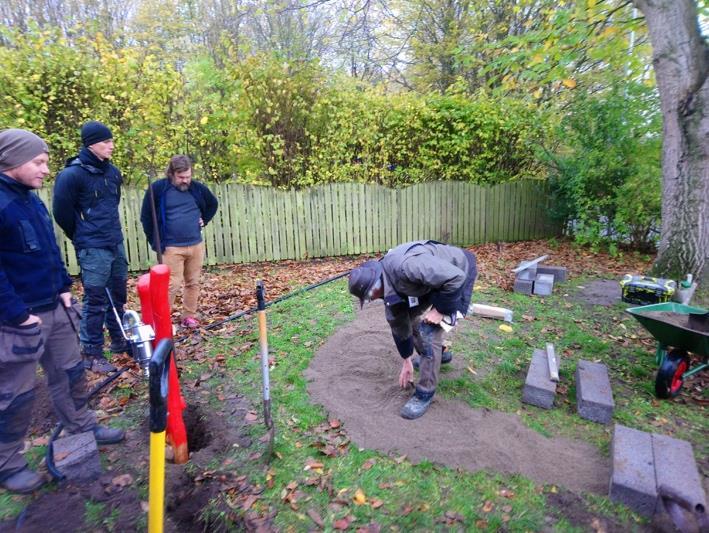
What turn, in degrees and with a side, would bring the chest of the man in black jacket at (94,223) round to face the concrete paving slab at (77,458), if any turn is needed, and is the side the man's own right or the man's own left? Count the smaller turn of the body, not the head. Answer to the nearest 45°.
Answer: approximately 45° to the man's own right

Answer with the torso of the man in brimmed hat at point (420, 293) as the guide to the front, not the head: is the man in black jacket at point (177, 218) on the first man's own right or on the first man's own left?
on the first man's own right

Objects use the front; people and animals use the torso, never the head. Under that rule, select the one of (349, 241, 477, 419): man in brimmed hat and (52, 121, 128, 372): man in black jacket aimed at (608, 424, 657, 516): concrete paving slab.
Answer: the man in black jacket

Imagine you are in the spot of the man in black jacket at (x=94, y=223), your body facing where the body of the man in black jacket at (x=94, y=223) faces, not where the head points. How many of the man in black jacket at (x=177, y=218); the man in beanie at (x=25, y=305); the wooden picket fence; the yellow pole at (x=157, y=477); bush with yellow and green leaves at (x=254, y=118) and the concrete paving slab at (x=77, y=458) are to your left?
3

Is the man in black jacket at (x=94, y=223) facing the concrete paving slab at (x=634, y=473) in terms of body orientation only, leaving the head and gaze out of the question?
yes

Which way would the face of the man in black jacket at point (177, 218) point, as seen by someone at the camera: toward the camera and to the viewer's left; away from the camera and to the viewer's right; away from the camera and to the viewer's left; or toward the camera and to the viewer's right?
toward the camera and to the viewer's right

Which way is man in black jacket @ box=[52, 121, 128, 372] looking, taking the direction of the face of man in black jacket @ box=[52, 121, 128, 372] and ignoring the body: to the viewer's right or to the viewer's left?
to the viewer's right

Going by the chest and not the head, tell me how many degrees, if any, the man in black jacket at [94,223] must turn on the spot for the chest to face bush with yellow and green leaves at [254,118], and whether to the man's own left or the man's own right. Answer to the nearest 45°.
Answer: approximately 90° to the man's own left

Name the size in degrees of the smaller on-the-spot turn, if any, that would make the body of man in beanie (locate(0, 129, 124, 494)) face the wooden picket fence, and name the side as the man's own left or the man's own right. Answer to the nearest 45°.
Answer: approximately 90° to the man's own left

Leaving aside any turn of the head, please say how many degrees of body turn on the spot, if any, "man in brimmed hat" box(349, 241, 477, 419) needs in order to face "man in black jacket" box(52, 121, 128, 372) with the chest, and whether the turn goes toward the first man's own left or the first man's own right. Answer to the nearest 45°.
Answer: approximately 45° to the first man's own right
